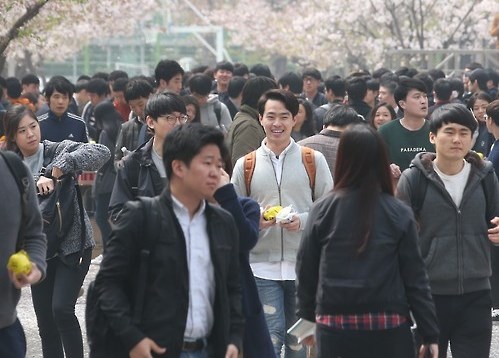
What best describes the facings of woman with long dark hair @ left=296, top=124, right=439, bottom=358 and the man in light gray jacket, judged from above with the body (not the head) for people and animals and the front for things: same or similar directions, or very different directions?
very different directions

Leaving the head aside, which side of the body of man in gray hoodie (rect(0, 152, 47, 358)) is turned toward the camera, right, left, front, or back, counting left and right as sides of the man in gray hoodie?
front

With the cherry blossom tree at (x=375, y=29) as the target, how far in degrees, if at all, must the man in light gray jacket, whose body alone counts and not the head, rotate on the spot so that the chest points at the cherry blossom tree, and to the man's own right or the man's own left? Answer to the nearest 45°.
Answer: approximately 180°

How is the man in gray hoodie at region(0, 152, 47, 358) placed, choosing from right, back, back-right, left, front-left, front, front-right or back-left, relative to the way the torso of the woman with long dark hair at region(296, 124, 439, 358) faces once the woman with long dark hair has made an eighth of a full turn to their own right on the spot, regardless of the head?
back-left

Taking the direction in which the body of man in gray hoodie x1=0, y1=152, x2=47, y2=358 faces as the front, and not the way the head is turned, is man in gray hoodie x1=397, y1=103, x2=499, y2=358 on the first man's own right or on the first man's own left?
on the first man's own left

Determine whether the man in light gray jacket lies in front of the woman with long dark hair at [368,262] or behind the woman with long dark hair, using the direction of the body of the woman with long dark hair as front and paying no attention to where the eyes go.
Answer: in front

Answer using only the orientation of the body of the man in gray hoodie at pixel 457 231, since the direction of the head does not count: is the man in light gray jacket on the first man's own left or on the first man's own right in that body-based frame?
on the first man's own right

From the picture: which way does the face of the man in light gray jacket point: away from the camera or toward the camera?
toward the camera

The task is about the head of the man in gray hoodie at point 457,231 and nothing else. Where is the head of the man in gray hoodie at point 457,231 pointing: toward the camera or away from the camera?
toward the camera

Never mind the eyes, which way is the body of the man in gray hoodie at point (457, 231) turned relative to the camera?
toward the camera

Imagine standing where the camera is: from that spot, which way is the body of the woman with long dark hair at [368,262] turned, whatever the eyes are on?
away from the camera

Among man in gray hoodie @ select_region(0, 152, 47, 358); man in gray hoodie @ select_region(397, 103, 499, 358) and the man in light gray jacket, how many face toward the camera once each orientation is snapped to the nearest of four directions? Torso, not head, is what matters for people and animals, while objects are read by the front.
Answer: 3

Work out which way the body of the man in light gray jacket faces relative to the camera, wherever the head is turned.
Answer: toward the camera

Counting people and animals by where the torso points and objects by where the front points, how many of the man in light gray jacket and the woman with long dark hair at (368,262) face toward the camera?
1
